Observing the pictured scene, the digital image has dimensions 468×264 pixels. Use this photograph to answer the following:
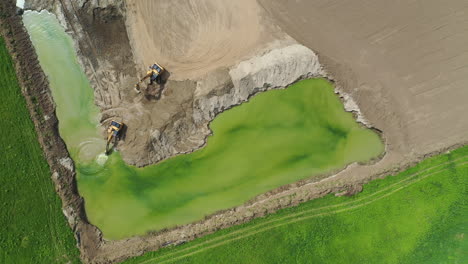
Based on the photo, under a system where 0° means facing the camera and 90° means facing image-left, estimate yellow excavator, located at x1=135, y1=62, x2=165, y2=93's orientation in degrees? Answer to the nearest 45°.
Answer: approximately 45°
